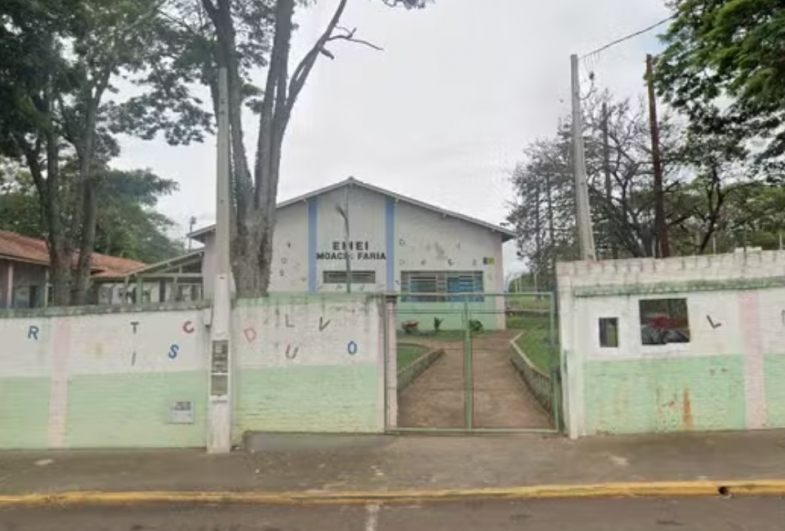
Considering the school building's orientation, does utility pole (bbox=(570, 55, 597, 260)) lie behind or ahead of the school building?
ahead

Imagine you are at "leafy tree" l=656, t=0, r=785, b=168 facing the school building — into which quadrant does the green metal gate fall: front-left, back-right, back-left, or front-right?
front-left

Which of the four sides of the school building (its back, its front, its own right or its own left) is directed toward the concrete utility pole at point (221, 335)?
front

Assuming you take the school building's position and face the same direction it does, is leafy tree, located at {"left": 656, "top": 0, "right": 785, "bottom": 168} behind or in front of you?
in front

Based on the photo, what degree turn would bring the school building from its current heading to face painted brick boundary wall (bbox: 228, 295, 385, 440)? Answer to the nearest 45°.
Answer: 0° — it already faces it

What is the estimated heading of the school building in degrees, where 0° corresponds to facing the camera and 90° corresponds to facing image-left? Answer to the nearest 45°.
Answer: approximately 0°

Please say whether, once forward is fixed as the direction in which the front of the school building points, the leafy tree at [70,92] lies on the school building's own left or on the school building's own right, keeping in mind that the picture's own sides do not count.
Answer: on the school building's own right

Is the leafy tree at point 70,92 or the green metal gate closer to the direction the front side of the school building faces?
the green metal gate

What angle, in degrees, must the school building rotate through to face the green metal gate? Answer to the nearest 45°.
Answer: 0° — it already faces it
